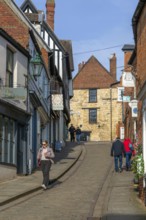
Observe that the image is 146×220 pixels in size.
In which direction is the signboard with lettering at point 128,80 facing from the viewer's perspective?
toward the camera

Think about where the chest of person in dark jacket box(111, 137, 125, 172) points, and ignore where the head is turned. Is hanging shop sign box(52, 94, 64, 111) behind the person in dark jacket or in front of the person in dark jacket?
in front

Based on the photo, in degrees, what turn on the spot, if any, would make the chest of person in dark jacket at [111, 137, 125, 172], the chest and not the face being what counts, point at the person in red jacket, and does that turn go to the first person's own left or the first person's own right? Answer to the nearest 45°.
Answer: approximately 45° to the first person's own right

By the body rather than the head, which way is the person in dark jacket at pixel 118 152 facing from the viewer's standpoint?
away from the camera

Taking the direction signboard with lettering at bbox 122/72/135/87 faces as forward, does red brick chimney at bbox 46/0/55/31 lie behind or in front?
behind

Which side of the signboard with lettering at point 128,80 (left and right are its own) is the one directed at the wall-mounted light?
right

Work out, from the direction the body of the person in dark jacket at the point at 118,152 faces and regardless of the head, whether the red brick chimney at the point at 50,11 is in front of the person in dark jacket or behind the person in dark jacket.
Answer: in front

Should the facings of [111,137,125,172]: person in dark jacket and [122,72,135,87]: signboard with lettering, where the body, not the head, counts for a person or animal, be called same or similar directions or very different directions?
very different directions
